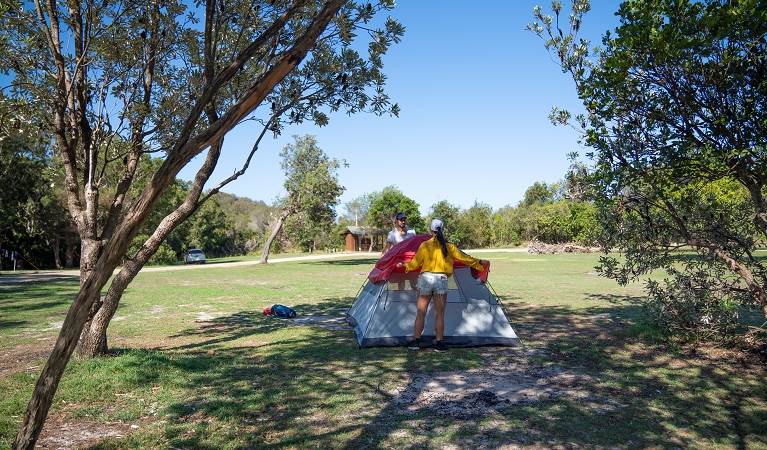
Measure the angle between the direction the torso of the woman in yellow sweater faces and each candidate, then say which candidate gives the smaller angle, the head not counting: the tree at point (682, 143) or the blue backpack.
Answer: the blue backpack

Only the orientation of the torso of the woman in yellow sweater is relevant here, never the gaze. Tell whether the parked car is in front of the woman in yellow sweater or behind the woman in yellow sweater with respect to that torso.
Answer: in front

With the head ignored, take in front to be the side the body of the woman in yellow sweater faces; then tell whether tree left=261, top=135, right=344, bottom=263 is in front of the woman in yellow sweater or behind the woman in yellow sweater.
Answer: in front

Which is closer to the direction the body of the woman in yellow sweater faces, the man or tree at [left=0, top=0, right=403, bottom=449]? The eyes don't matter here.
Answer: the man

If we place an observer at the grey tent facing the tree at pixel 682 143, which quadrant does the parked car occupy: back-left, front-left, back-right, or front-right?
back-left

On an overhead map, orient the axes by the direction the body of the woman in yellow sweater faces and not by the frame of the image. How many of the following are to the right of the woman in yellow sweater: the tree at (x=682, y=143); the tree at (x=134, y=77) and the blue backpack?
1

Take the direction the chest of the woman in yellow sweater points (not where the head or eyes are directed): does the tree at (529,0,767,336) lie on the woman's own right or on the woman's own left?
on the woman's own right

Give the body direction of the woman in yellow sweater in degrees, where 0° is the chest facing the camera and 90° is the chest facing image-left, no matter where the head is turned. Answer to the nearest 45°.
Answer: approximately 180°

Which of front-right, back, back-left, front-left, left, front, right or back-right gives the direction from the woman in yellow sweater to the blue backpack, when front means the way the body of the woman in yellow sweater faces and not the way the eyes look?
front-left

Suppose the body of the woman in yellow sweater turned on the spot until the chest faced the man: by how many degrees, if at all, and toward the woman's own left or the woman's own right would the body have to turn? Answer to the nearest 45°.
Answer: approximately 45° to the woman's own left
